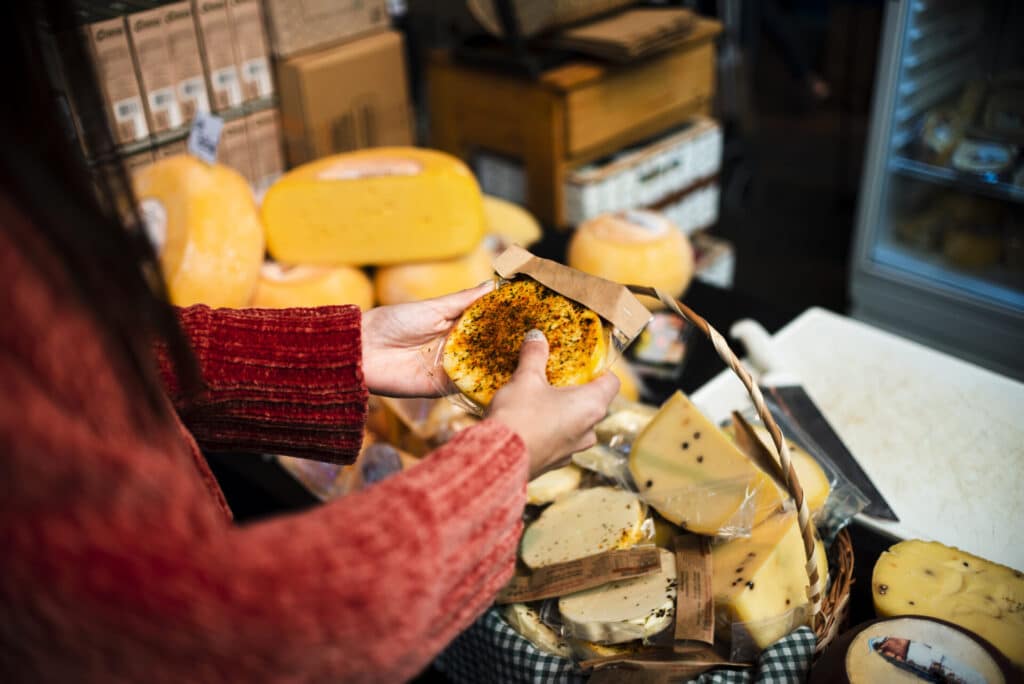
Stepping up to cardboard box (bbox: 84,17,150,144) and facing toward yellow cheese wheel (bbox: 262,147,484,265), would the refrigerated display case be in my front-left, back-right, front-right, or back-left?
front-left

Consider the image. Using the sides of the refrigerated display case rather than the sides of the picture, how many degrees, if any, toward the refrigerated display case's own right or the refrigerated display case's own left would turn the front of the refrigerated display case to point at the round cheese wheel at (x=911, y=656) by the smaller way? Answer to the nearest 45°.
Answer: approximately 45° to the refrigerated display case's own left

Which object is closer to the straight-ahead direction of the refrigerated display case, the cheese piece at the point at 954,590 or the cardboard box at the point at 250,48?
the cardboard box

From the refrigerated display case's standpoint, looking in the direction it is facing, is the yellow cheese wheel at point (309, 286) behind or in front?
in front

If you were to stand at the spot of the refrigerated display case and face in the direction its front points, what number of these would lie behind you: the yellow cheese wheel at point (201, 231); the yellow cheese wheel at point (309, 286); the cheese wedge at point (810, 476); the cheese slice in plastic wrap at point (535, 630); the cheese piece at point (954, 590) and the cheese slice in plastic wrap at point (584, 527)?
0

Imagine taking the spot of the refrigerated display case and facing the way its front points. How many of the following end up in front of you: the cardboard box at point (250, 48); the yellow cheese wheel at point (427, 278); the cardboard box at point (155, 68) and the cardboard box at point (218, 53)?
4

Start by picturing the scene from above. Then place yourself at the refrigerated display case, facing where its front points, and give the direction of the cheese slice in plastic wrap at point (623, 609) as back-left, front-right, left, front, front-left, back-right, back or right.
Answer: front-left

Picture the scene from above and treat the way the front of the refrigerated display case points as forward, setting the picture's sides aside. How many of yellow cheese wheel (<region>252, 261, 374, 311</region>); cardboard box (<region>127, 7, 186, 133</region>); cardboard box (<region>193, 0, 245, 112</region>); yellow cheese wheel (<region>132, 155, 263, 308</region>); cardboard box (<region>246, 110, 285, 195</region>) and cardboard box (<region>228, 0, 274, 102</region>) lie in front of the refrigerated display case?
6

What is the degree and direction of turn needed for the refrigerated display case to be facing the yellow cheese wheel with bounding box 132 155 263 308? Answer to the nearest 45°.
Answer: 0° — it already faces it

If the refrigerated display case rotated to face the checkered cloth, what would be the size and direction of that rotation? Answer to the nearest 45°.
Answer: approximately 45° to its left

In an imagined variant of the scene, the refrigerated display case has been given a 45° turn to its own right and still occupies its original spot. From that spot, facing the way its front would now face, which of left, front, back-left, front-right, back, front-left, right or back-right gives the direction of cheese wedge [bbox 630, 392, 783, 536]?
left

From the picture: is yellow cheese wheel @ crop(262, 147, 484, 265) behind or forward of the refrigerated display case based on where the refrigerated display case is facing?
forward

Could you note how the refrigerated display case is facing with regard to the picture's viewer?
facing the viewer and to the left of the viewer

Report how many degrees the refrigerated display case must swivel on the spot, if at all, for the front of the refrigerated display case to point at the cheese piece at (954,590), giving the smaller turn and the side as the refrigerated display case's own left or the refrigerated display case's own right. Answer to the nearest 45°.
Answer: approximately 45° to the refrigerated display case's own left

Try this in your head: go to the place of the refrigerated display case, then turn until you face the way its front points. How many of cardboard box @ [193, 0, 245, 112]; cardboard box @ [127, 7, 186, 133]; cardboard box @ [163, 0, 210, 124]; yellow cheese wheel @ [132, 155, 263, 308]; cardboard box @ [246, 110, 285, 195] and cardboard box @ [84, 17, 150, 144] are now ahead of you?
6

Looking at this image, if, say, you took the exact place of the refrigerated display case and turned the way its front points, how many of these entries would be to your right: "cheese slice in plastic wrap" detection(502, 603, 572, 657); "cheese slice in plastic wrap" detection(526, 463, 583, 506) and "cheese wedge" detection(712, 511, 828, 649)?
0

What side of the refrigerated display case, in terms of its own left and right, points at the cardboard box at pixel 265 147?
front

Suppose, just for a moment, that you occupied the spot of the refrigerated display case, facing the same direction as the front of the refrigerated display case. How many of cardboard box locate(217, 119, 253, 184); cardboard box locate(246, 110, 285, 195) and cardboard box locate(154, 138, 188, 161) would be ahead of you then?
3

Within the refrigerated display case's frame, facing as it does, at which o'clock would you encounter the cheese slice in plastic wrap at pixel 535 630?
The cheese slice in plastic wrap is roughly at 11 o'clock from the refrigerated display case.

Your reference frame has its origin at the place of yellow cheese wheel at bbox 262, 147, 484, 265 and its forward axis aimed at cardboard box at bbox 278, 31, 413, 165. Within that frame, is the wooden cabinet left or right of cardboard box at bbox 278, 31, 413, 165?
right

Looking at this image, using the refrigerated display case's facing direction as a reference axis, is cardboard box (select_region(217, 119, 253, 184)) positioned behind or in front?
in front

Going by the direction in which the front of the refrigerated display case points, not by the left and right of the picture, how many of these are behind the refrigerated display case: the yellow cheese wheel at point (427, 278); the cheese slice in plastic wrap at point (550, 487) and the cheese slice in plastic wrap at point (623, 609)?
0

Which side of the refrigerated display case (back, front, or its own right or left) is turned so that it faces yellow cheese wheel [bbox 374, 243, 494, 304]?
front
